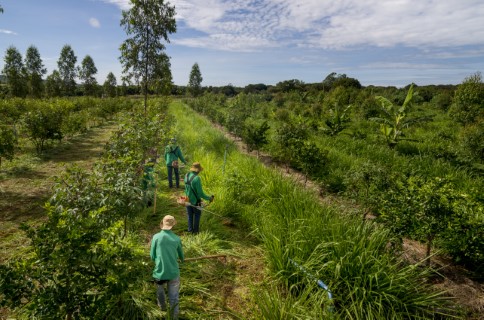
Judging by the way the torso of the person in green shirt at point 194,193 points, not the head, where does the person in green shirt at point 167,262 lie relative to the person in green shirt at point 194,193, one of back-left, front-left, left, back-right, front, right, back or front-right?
back-right

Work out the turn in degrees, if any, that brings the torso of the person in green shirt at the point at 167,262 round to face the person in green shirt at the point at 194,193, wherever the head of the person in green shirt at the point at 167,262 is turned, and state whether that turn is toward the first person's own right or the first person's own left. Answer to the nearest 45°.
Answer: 0° — they already face them

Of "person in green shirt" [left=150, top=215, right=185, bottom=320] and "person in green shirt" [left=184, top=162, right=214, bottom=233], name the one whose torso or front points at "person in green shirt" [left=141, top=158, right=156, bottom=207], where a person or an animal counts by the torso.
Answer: "person in green shirt" [left=150, top=215, right=185, bottom=320]

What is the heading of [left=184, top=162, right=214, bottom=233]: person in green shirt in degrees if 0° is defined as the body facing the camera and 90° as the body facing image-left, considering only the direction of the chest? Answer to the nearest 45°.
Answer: approximately 225°

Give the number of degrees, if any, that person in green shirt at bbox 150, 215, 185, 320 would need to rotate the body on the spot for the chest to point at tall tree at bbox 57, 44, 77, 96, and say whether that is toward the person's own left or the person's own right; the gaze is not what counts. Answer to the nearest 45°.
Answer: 0° — they already face it

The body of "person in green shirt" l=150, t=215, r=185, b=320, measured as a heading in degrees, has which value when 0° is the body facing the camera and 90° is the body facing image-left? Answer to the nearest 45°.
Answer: approximately 180°

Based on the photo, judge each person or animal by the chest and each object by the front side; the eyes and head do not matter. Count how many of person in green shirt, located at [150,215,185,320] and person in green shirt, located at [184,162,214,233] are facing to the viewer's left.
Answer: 0

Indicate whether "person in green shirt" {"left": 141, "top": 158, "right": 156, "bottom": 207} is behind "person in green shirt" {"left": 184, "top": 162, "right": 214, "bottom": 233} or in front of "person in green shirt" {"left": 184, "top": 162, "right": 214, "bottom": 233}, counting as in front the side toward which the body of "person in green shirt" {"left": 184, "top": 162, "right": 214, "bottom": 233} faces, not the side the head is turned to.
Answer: behind
